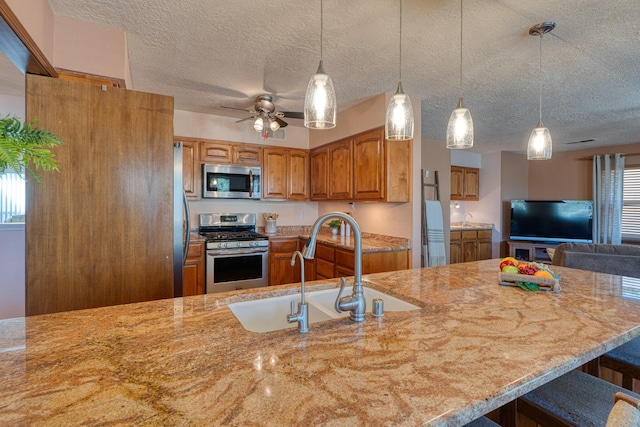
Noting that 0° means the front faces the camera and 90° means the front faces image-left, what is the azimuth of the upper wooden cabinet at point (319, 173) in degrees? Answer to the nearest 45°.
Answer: approximately 45°

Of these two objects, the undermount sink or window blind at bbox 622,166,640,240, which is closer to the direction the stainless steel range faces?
the undermount sink

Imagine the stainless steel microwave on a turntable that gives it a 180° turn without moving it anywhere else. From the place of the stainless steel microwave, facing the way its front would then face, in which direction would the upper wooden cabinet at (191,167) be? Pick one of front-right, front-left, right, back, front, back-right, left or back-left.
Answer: left

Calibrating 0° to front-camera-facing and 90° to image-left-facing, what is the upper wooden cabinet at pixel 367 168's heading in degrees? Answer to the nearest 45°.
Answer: approximately 45°

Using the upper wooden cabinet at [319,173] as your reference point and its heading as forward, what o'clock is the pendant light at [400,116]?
The pendant light is roughly at 10 o'clock from the upper wooden cabinet.

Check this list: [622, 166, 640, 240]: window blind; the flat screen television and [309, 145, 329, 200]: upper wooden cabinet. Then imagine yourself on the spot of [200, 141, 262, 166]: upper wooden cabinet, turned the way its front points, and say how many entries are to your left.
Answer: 3

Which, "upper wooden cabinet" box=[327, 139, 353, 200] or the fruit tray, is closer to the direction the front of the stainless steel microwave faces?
the fruit tray
